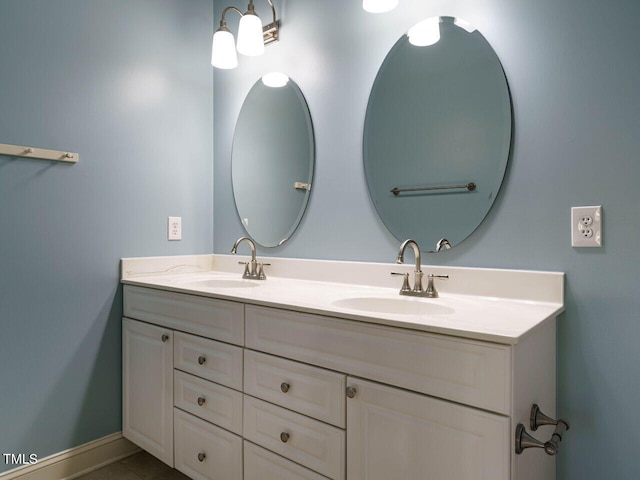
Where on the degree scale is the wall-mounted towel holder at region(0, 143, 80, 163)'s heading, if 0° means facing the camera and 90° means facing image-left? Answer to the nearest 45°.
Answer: approximately 315°

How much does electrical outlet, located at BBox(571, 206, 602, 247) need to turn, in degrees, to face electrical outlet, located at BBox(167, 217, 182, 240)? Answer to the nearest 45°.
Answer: approximately 90° to its right

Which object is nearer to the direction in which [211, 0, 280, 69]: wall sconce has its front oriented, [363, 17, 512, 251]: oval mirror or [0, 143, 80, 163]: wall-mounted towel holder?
the wall-mounted towel holder

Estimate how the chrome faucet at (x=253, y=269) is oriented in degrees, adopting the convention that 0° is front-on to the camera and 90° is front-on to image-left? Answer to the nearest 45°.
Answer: approximately 45°

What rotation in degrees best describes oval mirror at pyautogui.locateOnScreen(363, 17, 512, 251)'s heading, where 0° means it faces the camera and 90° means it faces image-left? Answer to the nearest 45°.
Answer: approximately 45°

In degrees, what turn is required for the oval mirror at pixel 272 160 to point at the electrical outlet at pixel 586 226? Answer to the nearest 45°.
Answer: approximately 90° to its left

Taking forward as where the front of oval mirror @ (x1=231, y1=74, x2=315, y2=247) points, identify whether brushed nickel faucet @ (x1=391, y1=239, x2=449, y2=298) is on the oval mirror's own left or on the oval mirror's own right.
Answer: on the oval mirror's own left

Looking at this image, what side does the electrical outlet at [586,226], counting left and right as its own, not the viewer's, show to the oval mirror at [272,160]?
right

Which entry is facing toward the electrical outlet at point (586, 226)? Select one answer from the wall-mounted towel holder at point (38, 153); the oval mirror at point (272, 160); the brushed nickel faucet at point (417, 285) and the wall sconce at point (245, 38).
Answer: the wall-mounted towel holder
